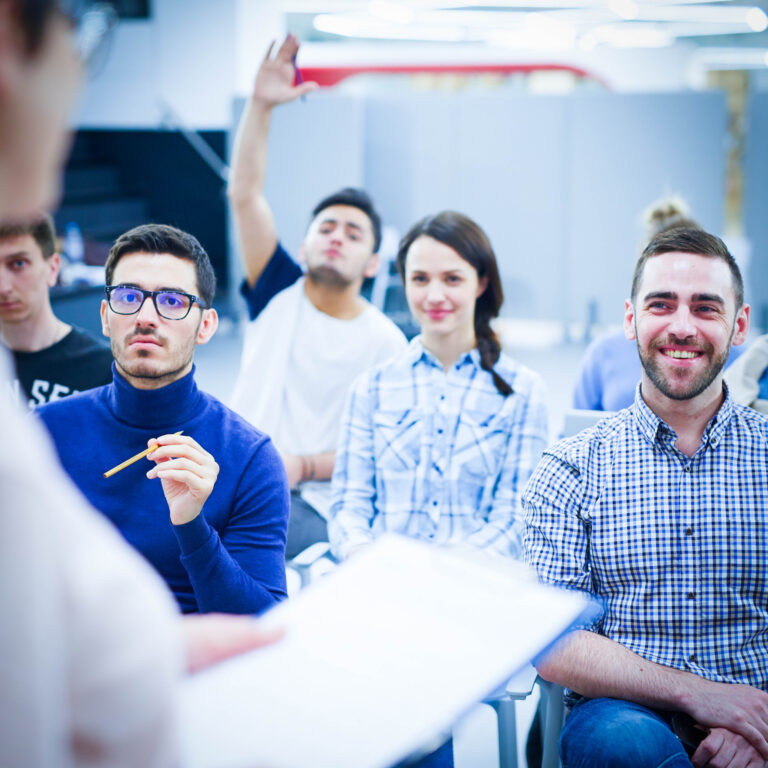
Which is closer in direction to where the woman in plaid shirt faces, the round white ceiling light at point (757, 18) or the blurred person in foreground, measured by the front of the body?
the blurred person in foreground

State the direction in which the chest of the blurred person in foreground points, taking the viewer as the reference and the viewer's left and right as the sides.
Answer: facing away from the viewer and to the right of the viewer

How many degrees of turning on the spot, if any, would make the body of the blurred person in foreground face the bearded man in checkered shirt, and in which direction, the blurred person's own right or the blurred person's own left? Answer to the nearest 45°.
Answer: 0° — they already face them

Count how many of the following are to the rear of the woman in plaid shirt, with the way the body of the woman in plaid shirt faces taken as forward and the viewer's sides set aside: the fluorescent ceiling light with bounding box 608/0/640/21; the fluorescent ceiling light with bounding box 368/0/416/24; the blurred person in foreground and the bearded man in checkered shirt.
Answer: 2

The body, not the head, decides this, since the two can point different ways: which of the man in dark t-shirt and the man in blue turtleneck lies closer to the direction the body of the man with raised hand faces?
the man in blue turtleneck

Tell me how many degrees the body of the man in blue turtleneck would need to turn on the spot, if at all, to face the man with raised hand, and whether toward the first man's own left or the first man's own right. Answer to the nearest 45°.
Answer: approximately 180°

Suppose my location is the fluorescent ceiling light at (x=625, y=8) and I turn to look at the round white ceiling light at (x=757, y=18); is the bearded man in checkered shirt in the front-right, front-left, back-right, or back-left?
back-right
